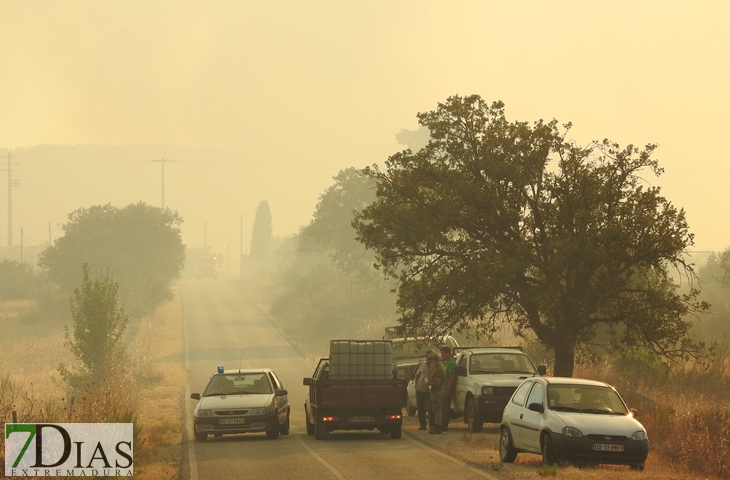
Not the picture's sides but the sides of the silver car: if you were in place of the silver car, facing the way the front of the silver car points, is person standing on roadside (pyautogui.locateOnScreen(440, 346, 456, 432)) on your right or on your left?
on your left

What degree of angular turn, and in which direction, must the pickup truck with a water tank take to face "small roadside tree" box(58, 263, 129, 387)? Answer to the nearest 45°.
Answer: approximately 45° to its left

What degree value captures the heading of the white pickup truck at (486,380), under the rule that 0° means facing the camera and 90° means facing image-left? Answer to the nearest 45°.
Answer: approximately 315°

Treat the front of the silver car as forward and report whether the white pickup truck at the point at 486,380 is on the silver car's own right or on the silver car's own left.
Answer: on the silver car's own left

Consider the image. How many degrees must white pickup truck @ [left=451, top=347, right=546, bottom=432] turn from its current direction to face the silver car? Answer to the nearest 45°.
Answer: approximately 135° to its right
